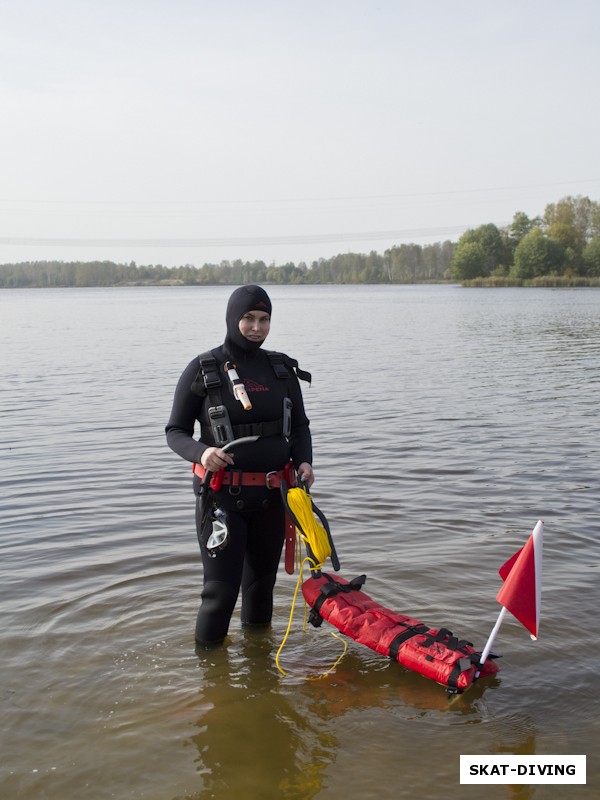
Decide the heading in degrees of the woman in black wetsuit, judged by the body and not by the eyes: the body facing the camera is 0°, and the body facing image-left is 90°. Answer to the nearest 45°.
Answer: approximately 315°
